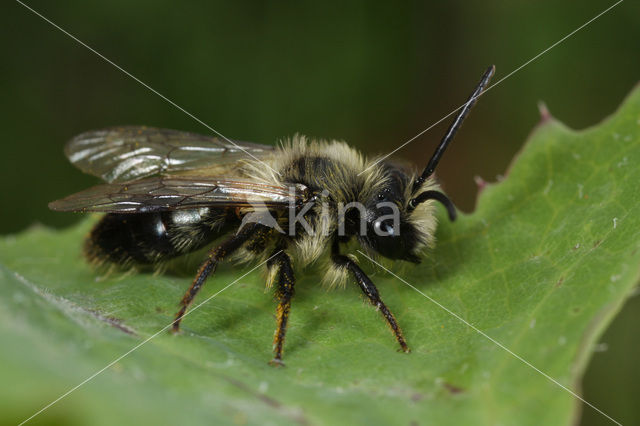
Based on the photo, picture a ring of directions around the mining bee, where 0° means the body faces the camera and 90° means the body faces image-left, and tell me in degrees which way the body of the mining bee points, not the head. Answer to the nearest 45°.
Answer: approximately 270°
